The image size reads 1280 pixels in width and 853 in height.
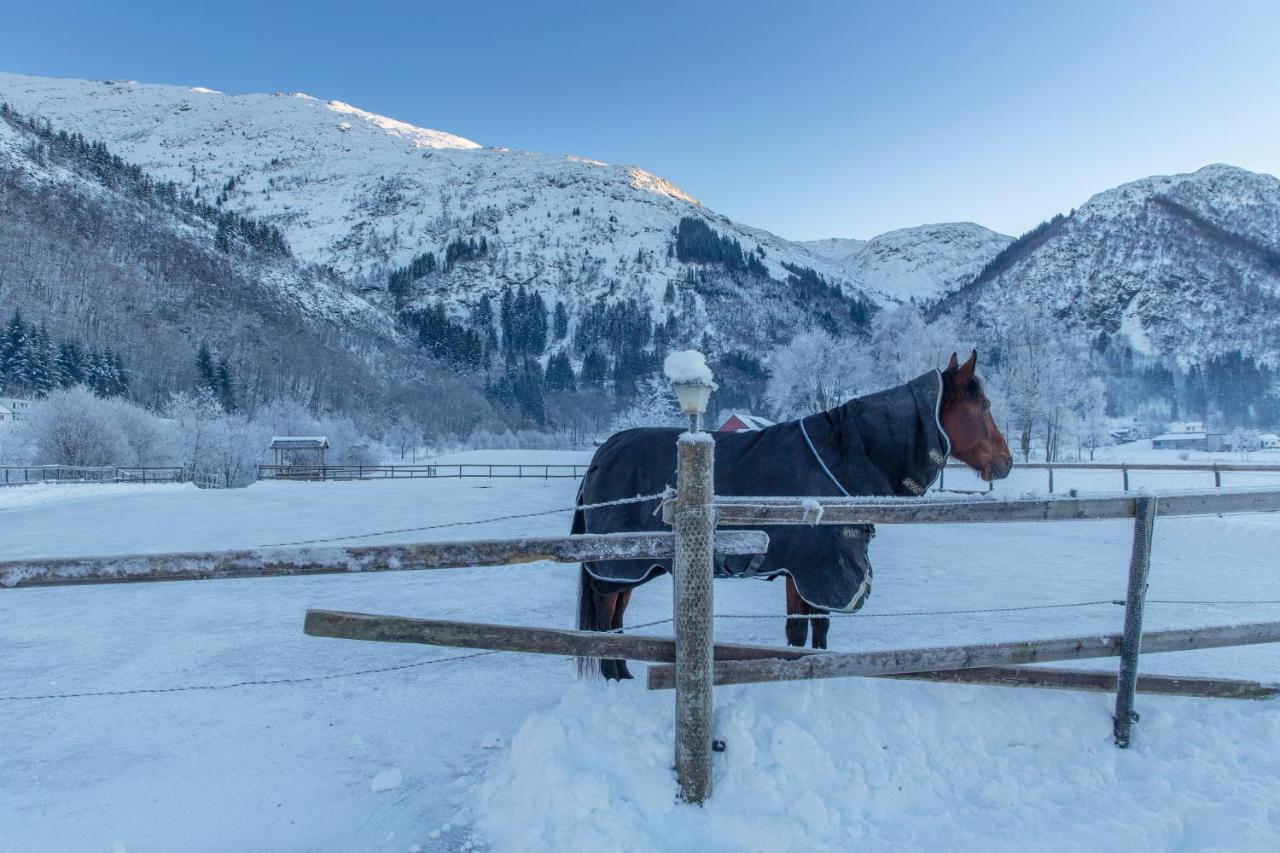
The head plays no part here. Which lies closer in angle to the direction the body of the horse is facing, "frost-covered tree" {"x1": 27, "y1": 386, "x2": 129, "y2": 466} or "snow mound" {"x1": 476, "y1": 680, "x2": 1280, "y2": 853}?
the snow mound

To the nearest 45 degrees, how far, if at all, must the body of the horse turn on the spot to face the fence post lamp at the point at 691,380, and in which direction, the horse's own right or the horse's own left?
approximately 135° to the horse's own right

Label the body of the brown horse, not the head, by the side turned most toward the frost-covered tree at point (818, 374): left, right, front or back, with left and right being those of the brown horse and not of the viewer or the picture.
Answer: left

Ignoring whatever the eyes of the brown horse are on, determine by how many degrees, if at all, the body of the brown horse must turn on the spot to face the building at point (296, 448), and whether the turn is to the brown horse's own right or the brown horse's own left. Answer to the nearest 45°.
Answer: approximately 135° to the brown horse's own left

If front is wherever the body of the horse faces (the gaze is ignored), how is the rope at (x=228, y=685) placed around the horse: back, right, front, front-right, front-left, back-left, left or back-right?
back

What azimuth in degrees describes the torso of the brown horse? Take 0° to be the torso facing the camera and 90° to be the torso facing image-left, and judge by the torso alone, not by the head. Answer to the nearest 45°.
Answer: approximately 270°

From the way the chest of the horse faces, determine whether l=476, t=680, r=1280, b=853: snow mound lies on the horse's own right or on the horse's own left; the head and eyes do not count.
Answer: on the horse's own right

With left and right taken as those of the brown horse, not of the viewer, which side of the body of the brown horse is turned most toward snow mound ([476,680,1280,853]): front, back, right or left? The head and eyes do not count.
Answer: right

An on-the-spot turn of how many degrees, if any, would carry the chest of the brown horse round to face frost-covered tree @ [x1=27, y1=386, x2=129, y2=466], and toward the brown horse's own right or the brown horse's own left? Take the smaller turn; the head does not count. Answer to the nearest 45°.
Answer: approximately 135° to the brown horse's own left

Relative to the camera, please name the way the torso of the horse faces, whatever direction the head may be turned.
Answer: to the viewer's right

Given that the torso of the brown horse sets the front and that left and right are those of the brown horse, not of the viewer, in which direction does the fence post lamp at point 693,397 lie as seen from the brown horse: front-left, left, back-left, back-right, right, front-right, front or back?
back-right
